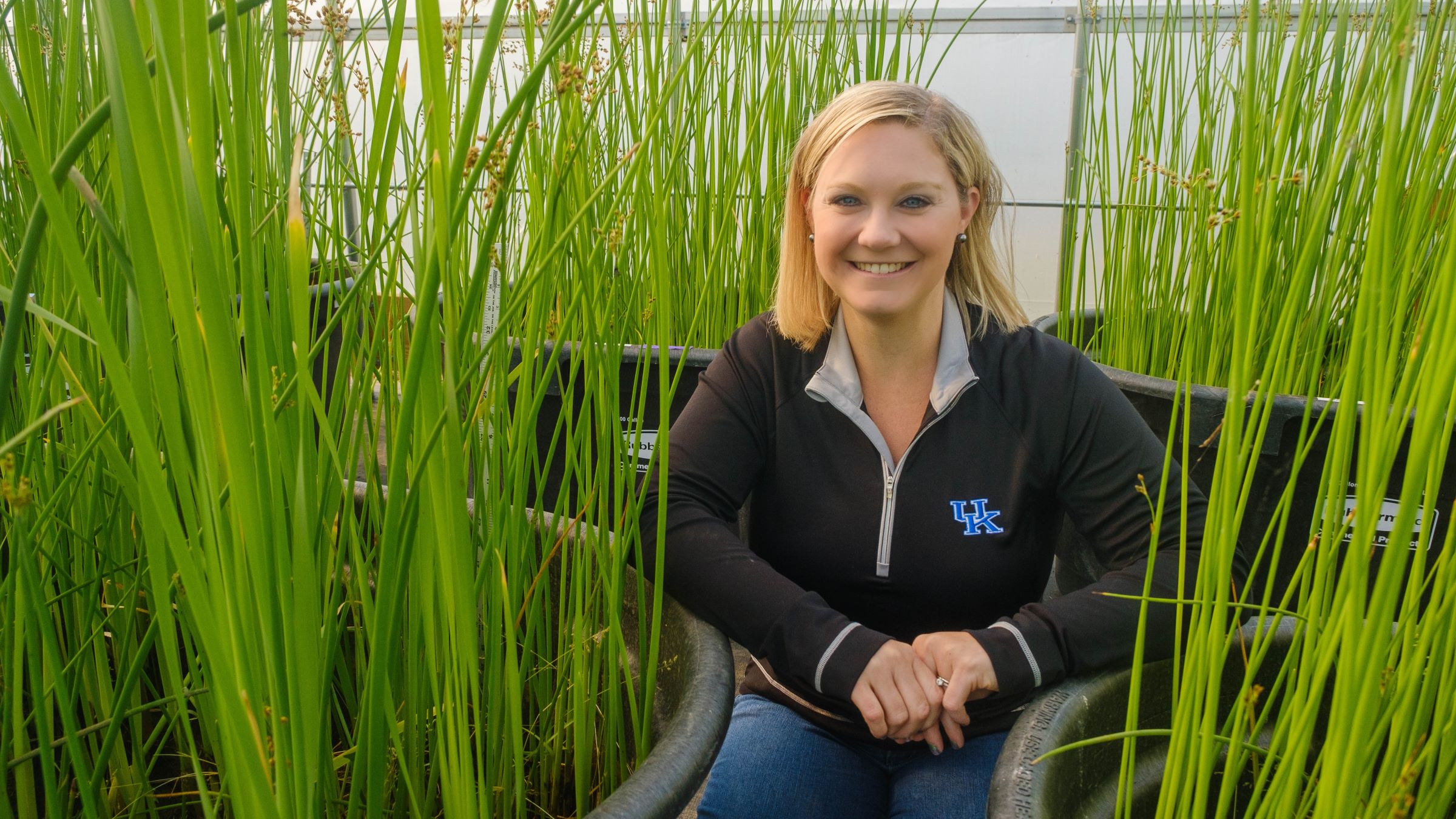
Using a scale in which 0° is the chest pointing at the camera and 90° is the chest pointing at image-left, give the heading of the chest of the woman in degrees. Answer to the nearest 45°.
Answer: approximately 0°
